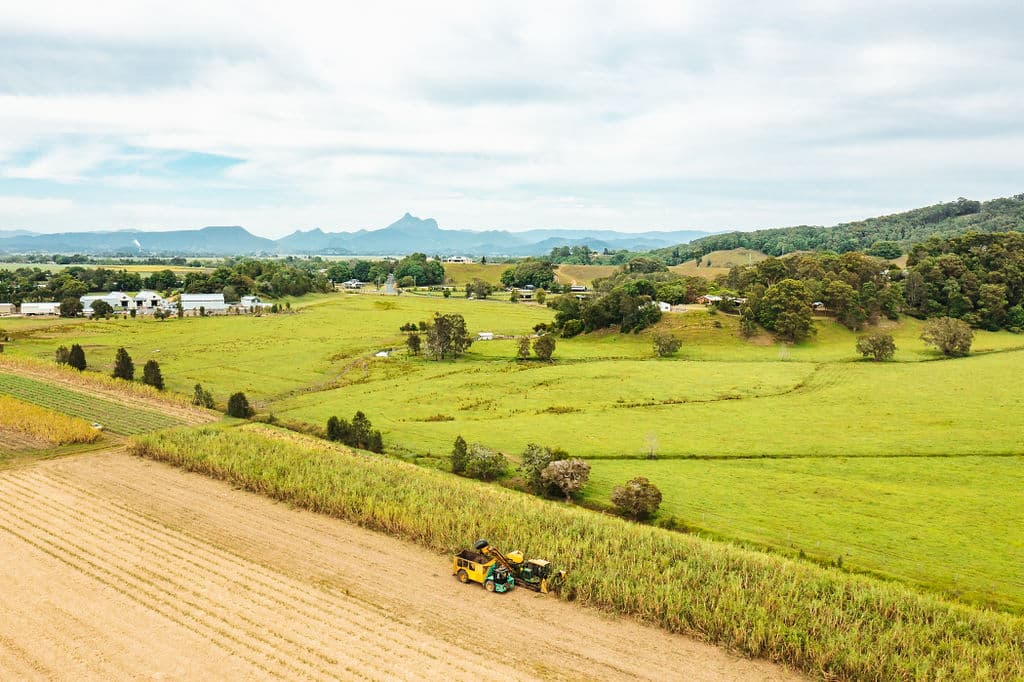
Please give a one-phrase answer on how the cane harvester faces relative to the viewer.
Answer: facing the viewer and to the right of the viewer

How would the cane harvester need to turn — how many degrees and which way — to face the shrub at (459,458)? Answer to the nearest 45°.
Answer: approximately 135° to its left

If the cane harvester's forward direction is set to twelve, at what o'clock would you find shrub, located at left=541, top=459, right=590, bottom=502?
The shrub is roughly at 8 o'clock from the cane harvester.

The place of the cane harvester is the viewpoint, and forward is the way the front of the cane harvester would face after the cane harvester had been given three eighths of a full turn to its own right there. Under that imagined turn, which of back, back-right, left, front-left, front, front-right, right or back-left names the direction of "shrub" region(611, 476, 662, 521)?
back-right

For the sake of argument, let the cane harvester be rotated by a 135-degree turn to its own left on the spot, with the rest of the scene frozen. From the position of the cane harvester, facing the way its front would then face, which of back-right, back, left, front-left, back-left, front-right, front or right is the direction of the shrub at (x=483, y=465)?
front
